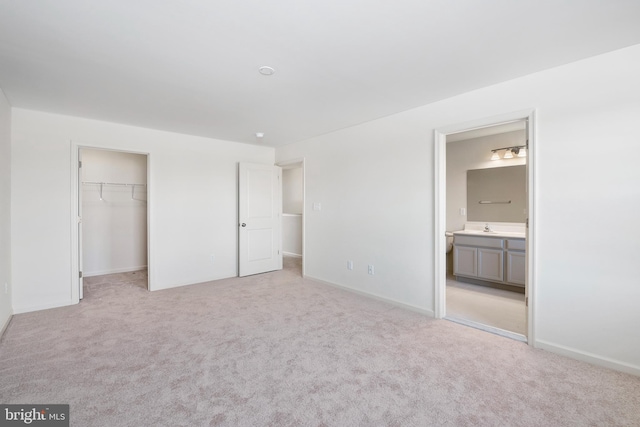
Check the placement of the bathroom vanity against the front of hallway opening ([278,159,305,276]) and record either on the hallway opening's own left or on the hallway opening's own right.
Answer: on the hallway opening's own left

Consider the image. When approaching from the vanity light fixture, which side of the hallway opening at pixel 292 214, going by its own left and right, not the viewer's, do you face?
left

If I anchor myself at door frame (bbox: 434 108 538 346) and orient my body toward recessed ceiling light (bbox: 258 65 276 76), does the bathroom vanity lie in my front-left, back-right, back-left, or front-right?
back-right

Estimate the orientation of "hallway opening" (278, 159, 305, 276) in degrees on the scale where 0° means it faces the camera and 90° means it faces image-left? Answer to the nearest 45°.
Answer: approximately 45°

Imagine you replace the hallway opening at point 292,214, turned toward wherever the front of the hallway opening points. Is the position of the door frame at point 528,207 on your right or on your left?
on your left
